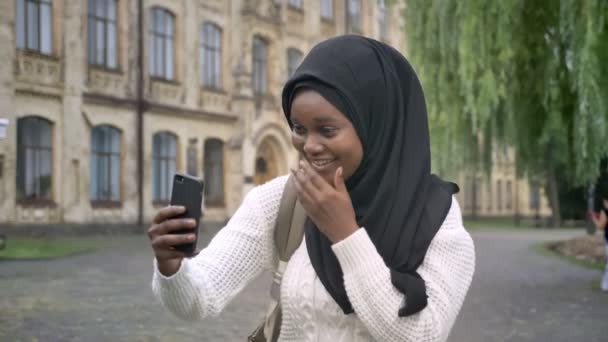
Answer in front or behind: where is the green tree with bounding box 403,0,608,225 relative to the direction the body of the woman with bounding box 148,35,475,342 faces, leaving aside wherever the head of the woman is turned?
behind

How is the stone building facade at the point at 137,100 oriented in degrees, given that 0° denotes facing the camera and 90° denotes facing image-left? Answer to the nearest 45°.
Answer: approximately 315°

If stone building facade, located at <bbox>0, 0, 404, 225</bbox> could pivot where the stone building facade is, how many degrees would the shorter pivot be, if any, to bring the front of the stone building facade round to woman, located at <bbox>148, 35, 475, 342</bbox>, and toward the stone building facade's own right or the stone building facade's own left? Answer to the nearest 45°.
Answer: approximately 45° to the stone building facade's own right
